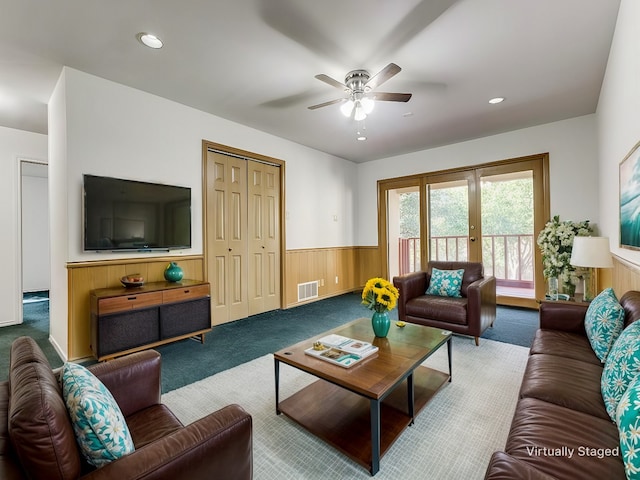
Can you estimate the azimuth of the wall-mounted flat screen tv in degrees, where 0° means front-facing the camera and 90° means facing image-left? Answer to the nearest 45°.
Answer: approximately 315°

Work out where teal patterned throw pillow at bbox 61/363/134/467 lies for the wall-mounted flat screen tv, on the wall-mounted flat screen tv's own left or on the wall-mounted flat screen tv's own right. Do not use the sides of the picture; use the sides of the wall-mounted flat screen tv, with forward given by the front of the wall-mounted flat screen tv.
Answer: on the wall-mounted flat screen tv's own right

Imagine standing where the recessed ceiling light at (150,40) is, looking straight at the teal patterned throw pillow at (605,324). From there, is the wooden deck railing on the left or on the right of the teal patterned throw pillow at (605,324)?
left

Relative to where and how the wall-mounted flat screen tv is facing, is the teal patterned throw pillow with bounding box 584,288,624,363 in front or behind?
in front

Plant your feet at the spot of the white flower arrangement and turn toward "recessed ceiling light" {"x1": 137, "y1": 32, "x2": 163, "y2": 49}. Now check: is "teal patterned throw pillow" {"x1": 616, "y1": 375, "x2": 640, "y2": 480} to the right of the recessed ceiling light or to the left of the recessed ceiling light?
left

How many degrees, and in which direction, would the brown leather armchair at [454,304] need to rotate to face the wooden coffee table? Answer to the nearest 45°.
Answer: approximately 45° to its left

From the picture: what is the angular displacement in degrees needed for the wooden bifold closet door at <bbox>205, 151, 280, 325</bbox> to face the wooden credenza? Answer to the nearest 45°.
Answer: approximately 90° to its right

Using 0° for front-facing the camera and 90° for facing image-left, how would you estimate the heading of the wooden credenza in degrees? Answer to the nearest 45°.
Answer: approximately 315°

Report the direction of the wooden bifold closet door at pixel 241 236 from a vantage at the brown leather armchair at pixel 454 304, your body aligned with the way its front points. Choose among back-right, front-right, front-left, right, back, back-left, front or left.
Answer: front-right

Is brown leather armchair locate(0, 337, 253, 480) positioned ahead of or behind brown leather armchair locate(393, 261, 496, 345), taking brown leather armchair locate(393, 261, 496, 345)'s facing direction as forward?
ahead

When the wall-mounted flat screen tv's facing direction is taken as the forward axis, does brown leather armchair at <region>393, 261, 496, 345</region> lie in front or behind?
in front

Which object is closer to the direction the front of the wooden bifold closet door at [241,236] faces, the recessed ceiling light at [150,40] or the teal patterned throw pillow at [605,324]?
the teal patterned throw pillow

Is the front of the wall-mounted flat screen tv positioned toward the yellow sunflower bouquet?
yes

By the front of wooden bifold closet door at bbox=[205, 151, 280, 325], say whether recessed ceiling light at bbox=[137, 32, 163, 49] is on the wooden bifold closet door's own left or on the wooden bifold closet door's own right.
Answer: on the wooden bifold closet door's own right
